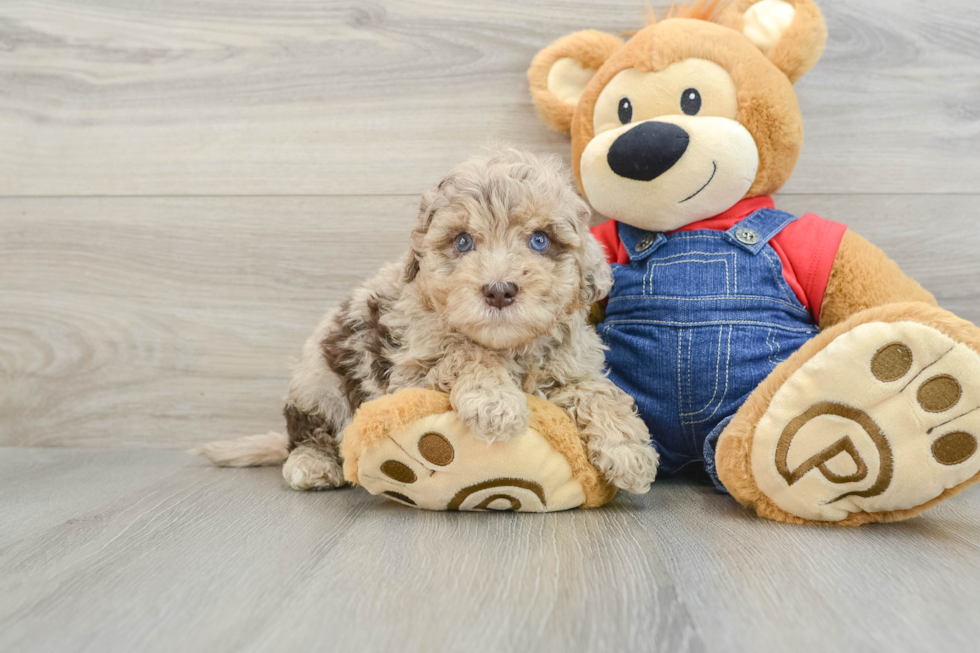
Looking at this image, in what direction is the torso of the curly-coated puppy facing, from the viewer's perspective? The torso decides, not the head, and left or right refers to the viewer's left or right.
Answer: facing the viewer and to the right of the viewer
